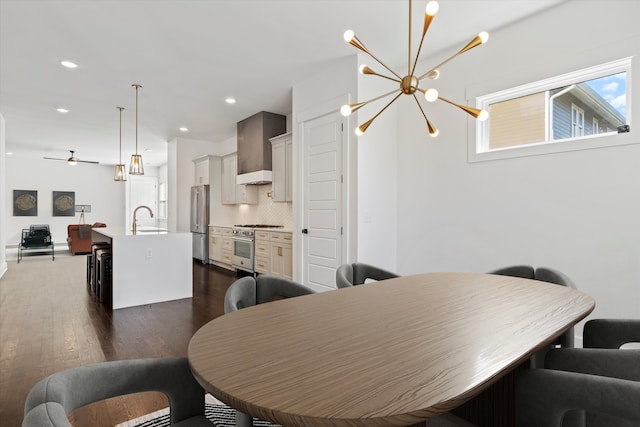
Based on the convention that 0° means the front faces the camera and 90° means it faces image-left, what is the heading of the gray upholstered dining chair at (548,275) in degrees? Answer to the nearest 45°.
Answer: approximately 45°

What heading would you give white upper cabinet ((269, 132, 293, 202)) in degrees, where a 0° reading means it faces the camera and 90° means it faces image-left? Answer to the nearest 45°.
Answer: approximately 45°

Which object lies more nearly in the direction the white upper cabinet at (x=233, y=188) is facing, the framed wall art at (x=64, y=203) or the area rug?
the area rug

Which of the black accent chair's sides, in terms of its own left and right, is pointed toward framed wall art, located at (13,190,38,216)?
back

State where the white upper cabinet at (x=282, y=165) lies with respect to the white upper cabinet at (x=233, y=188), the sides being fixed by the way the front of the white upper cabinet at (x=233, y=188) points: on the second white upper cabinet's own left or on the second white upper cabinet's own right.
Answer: on the second white upper cabinet's own left

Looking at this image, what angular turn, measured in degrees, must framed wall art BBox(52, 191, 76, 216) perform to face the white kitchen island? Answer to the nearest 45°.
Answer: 0° — it already faces it

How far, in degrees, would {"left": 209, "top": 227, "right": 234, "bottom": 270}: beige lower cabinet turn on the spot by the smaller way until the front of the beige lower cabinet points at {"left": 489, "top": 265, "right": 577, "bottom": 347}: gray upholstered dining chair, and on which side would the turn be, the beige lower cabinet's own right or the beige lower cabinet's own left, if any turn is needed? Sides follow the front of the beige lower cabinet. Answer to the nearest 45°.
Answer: approximately 45° to the beige lower cabinet's own left
